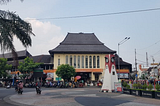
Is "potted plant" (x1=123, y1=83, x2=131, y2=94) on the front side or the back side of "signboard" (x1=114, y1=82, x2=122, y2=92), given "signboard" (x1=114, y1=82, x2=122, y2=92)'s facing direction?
on the front side

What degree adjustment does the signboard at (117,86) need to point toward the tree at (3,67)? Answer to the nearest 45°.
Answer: approximately 135° to its right

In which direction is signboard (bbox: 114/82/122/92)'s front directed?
toward the camera

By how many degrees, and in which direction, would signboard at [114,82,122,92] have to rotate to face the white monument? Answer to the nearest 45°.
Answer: approximately 135° to its right
